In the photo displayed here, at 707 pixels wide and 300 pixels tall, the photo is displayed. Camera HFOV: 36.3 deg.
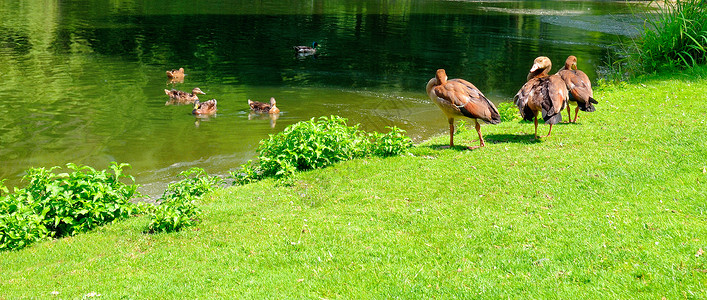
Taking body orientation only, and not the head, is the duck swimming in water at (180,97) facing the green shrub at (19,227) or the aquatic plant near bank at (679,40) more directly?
the aquatic plant near bank

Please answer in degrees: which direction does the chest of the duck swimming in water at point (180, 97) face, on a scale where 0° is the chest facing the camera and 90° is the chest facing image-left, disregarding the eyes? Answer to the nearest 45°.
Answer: approximately 270°

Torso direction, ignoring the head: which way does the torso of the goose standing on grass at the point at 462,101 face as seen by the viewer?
to the viewer's left

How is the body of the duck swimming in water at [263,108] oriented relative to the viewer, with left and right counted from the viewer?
facing to the right of the viewer

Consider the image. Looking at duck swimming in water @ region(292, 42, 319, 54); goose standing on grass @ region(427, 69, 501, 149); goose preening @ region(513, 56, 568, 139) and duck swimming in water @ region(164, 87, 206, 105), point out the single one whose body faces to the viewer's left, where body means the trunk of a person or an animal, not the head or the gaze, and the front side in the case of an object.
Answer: the goose standing on grass

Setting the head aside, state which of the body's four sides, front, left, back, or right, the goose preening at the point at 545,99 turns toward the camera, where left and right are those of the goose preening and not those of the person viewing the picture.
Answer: back

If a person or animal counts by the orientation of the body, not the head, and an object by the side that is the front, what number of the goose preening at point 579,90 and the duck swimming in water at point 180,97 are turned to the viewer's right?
1

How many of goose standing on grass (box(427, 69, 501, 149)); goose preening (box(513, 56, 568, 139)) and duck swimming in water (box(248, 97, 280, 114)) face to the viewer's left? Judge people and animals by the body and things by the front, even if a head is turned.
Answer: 1

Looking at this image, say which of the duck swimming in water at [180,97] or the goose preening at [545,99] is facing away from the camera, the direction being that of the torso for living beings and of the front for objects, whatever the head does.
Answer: the goose preening

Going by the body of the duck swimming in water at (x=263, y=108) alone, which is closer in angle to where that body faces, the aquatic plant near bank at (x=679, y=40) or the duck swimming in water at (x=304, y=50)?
the aquatic plant near bank
